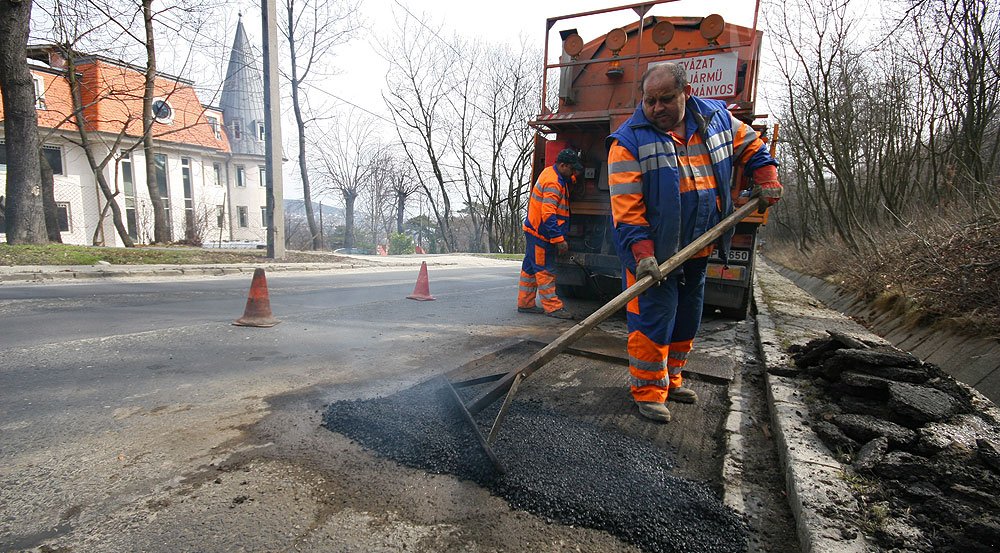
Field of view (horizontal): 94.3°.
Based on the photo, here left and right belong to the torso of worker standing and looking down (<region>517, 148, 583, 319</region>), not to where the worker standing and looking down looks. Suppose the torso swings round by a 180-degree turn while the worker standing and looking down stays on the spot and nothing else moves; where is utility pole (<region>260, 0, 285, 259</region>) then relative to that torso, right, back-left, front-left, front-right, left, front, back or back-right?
front-right

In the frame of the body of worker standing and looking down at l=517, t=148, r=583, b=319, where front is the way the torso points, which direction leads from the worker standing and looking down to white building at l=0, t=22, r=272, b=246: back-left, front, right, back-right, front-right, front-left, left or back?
back-left

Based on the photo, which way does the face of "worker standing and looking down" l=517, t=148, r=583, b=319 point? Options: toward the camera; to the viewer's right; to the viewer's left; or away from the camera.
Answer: to the viewer's right

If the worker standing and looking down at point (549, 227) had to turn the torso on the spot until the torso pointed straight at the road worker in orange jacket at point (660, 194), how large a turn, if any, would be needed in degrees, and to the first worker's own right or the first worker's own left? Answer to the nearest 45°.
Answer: approximately 90° to the first worker's own right

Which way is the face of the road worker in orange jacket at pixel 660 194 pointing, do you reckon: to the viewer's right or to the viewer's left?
to the viewer's left

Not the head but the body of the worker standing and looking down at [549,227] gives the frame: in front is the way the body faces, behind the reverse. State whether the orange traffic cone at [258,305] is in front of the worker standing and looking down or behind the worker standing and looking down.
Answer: behind
